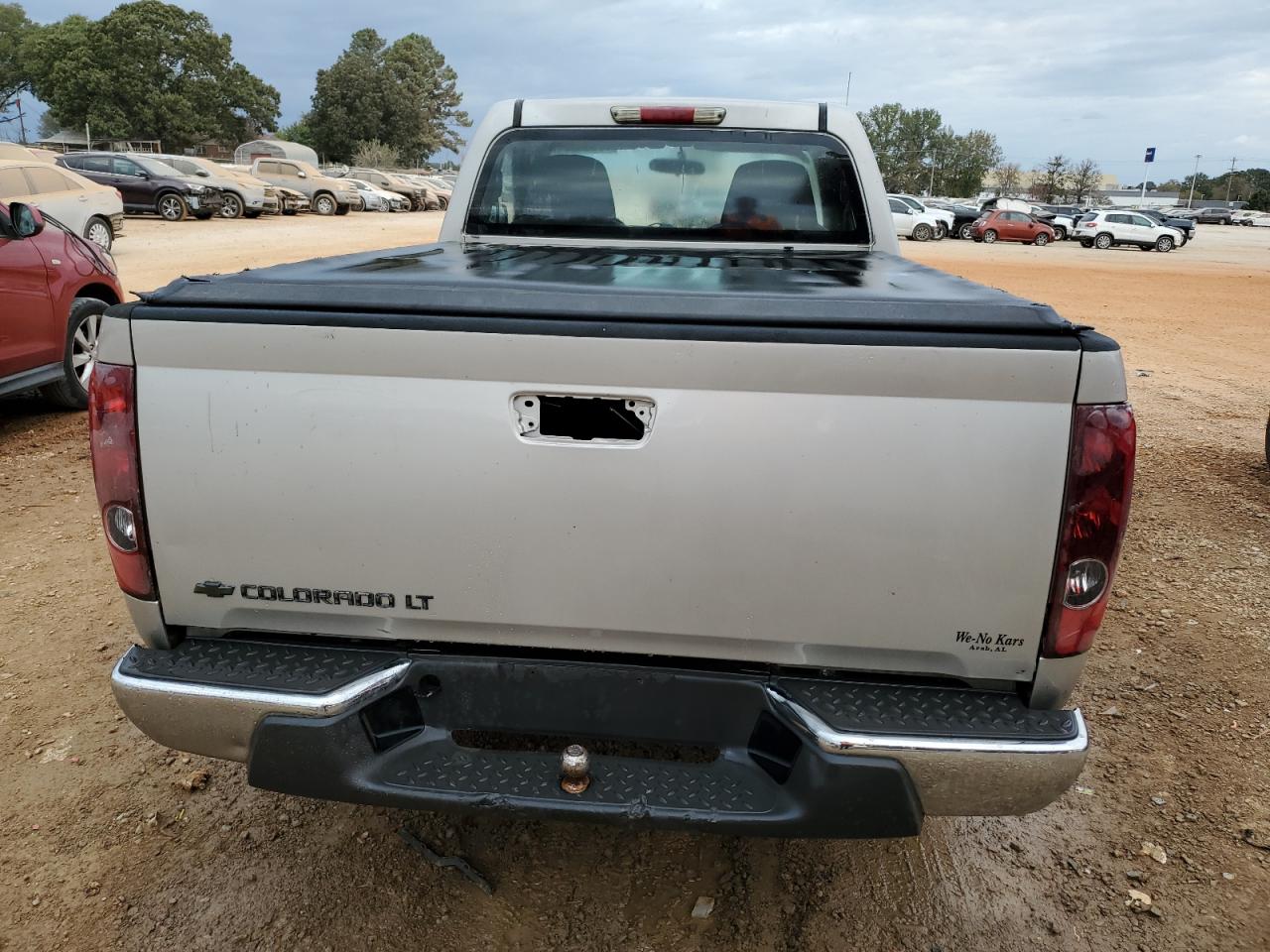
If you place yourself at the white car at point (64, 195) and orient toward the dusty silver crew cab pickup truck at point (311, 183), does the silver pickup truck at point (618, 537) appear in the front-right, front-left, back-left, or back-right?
back-right

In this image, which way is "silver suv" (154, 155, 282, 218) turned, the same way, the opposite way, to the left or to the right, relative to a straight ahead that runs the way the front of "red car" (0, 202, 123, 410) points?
to the right

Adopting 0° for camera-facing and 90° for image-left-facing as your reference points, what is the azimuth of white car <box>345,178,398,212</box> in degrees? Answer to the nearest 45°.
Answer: approximately 315°

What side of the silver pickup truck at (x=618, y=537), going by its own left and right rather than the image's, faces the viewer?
back

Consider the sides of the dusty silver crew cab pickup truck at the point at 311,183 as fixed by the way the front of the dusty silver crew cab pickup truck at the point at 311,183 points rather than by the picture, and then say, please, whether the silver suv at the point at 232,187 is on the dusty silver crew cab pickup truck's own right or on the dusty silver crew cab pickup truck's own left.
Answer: on the dusty silver crew cab pickup truck's own right

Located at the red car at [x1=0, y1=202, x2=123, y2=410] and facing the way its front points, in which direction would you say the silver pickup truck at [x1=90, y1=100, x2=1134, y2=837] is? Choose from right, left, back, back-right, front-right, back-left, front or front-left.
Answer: back-right
